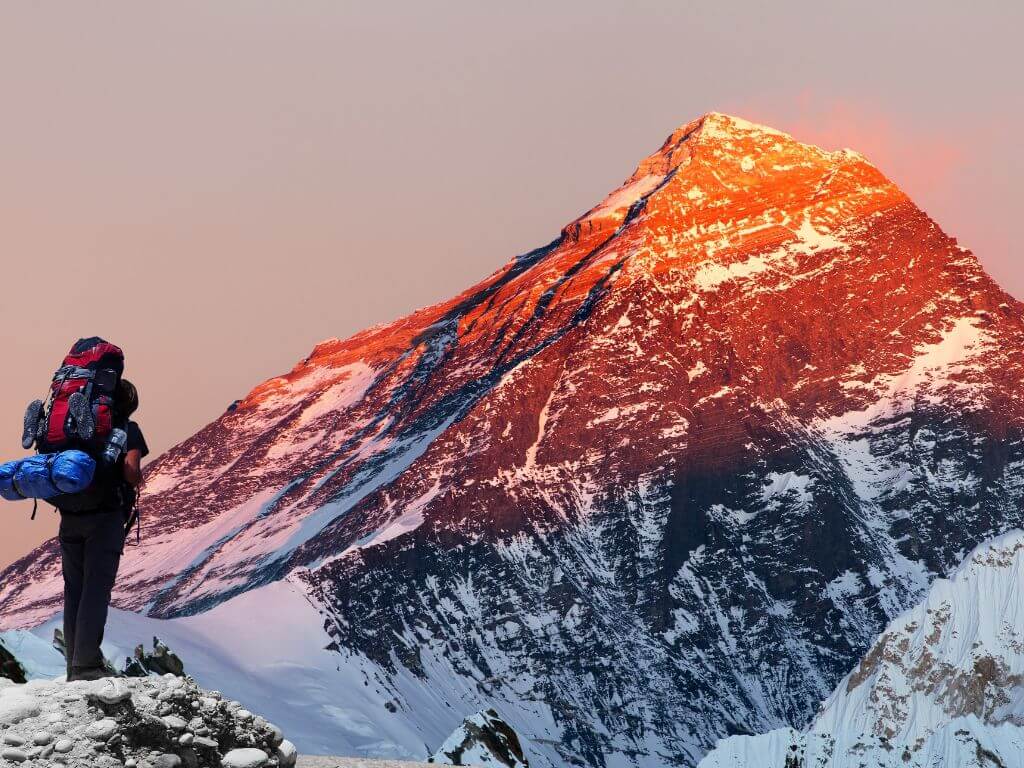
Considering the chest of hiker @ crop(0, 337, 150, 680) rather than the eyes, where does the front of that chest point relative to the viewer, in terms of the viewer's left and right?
facing away from the viewer and to the right of the viewer
